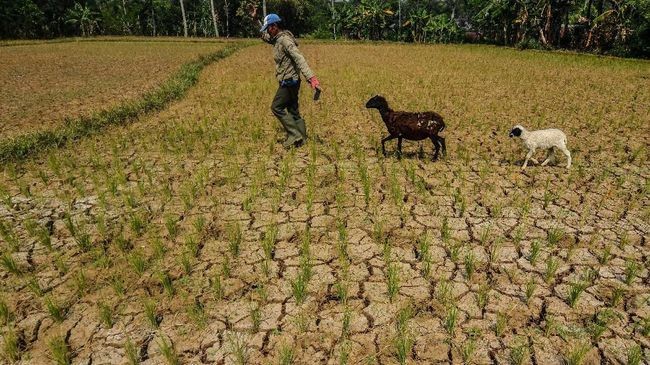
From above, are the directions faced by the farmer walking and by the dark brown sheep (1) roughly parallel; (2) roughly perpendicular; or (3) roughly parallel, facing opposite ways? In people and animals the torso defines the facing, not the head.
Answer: roughly parallel

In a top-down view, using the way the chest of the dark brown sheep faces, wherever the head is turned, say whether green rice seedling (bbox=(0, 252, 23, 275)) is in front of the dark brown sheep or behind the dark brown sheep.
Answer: in front

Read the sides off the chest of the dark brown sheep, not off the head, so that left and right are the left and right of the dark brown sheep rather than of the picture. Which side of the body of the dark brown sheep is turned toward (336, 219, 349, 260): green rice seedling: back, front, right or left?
left

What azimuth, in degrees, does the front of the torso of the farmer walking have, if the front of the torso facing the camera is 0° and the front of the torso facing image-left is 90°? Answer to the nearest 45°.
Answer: approximately 90°

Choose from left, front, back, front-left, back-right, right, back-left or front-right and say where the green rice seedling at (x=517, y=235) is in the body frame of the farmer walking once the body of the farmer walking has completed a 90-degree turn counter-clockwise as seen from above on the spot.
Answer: front-left

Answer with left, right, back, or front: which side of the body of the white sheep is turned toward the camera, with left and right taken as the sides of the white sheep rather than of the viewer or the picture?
left

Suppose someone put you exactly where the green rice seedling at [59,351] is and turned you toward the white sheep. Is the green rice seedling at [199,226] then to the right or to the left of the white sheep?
left

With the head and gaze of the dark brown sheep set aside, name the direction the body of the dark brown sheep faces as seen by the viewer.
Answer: to the viewer's left

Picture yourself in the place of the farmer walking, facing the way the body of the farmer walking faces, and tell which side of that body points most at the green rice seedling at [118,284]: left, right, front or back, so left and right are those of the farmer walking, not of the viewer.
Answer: left

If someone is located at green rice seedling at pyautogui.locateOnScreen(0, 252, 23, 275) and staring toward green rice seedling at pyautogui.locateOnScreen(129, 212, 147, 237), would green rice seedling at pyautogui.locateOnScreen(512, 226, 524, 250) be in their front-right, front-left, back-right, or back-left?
front-right

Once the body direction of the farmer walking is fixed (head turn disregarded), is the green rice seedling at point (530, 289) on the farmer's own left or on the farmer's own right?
on the farmer's own left

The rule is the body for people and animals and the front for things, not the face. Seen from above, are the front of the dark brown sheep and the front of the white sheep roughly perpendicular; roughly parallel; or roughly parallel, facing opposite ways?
roughly parallel

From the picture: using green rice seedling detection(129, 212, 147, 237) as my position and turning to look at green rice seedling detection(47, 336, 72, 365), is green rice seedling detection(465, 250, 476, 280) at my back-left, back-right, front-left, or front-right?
front-left

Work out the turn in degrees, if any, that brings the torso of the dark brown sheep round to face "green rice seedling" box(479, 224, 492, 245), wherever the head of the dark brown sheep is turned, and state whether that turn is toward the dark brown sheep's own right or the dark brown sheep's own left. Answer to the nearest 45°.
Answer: approximately 90° to the dark brown sheep's own left

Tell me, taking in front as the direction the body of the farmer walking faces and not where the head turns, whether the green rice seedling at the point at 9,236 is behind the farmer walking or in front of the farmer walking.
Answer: in front

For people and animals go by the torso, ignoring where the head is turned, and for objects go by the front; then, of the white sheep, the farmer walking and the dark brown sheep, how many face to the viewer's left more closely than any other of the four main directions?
3

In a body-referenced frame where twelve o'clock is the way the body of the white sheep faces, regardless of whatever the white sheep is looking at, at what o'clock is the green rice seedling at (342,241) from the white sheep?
The green rice seedling is roughly at 10 o'clock from the white sheep.

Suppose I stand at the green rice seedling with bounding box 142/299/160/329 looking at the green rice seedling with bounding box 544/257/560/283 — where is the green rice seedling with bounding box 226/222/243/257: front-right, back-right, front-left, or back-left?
front-left
